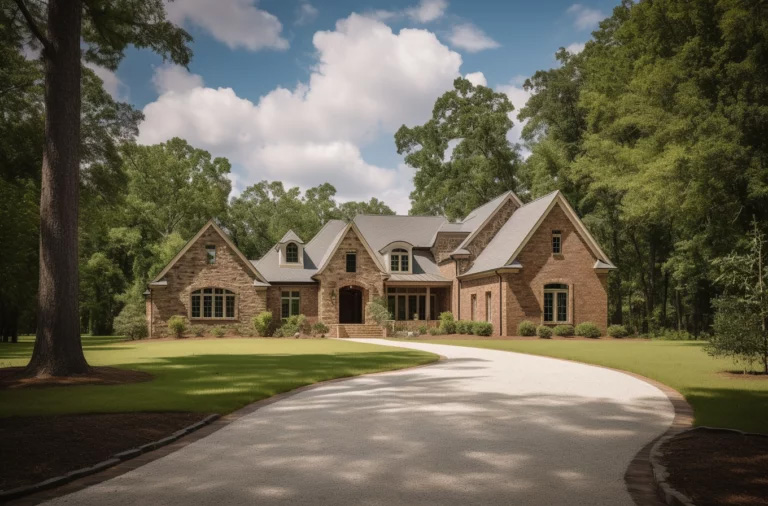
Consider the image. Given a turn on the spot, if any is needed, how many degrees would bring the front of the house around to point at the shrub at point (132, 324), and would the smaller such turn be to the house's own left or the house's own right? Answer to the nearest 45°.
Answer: approximately 90° to the house's own right

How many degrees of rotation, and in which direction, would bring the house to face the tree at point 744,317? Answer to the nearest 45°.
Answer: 0° — it already faces it

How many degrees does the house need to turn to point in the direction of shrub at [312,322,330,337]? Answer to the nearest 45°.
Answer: approximately 90° to its right

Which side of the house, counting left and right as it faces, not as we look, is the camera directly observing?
front

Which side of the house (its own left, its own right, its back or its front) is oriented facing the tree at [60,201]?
front
